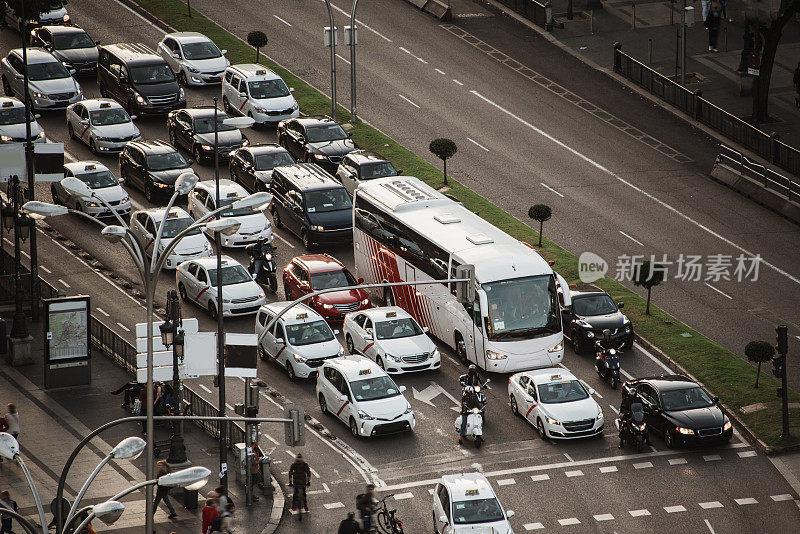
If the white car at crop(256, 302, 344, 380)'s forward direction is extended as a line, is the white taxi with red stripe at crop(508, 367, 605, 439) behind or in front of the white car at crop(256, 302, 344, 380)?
in front

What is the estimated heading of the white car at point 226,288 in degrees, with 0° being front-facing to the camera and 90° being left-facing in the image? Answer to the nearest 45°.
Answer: approximately 315°

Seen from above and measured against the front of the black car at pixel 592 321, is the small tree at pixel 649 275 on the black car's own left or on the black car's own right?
on the black car's own left

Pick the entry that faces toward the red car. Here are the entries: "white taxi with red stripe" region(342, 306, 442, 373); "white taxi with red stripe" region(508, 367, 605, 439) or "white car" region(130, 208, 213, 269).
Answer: the white car

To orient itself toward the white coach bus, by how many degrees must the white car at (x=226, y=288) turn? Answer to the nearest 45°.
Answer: approximately 45° to its left

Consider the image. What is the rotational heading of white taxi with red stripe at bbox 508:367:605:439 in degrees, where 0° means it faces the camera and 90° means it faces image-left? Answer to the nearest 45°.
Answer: approximately 315°

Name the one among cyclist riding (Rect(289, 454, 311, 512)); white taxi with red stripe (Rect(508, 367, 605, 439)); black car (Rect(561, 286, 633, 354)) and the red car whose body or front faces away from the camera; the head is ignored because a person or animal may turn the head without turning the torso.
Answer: the cyclist riding

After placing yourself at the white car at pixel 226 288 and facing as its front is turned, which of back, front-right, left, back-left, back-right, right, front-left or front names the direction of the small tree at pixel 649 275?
front-left

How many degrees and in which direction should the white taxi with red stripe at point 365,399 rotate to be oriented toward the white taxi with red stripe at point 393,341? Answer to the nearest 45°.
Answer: approximately 135° to its left

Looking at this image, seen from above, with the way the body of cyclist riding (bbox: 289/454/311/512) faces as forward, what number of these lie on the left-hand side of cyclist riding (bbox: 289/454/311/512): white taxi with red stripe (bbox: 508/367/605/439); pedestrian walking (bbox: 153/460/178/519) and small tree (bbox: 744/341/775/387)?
1

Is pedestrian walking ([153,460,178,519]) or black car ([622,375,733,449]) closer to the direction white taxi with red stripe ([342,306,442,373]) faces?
the black car

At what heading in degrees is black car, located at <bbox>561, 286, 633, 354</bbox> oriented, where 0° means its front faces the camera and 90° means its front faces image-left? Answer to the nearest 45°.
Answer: approximately 315°
